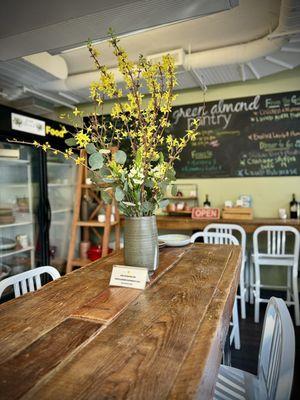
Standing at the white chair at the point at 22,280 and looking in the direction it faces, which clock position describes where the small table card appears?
The small table card is roughly at 12 o'clock from the white chair.

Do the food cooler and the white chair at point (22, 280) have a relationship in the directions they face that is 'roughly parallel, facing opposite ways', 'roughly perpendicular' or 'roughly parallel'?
roughly parallel

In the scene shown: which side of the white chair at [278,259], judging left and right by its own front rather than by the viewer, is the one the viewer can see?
back

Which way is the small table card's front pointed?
toward the camera

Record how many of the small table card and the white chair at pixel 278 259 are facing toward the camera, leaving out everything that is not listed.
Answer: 1

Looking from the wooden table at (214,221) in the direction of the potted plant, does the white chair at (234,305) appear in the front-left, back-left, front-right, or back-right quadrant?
front-left

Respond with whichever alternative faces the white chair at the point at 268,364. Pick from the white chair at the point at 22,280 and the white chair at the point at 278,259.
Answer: the white chair at the point at 22,280

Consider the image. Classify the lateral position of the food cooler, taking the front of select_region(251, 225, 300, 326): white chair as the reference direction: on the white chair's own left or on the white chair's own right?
on the white chair's own left

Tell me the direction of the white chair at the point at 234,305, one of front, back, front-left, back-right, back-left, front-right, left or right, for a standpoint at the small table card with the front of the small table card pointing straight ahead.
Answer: back-left

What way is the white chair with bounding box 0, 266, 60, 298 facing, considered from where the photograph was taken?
facing the viewer and to the right of the viewer
